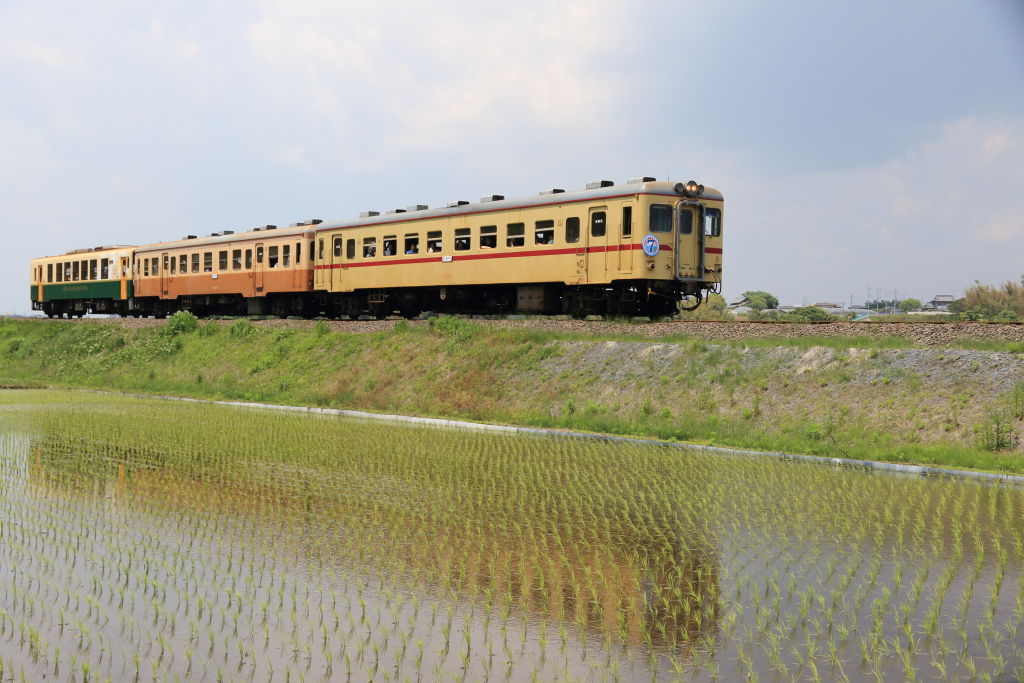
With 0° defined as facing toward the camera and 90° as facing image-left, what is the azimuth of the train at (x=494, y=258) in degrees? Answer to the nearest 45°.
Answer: approximately 315°

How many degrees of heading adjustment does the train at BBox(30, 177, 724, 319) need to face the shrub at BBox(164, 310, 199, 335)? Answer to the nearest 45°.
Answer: approximately 180°

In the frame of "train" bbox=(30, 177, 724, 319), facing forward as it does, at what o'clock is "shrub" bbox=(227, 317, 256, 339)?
The shrub is roughly at 6 o'clock from the train.
